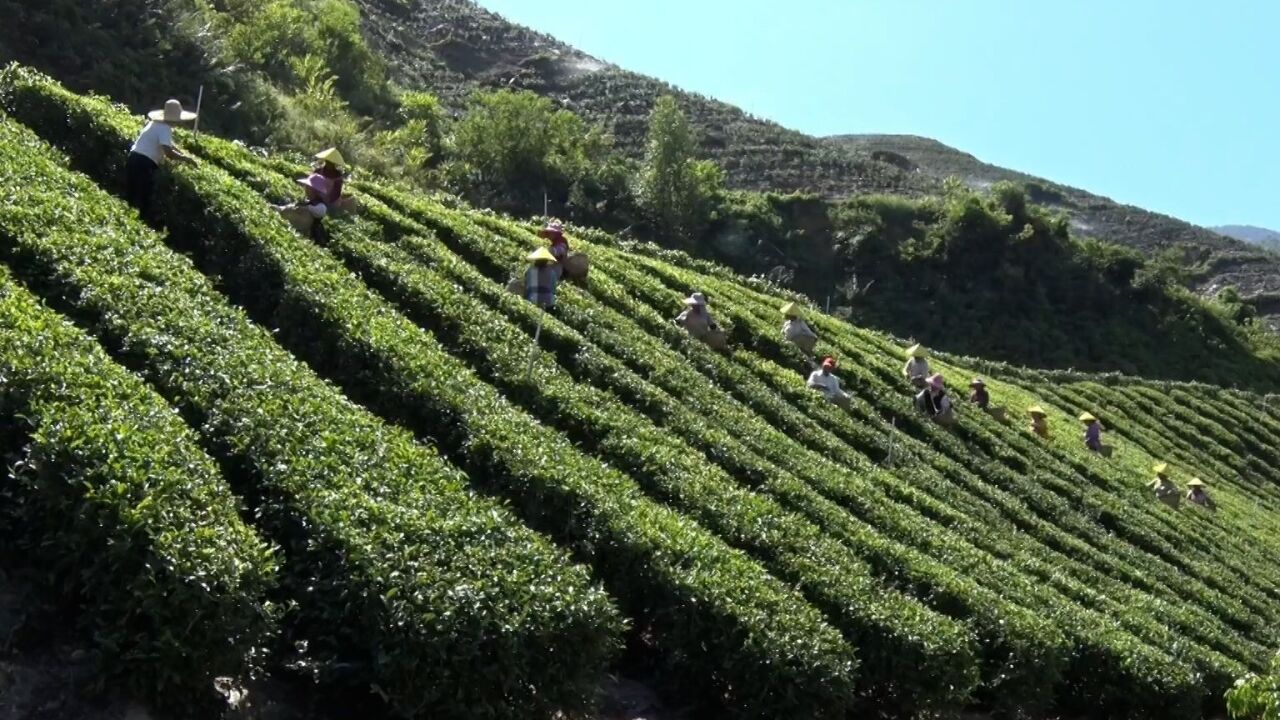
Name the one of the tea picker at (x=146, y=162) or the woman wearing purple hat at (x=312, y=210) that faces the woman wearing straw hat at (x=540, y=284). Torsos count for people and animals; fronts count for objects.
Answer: the tea picker

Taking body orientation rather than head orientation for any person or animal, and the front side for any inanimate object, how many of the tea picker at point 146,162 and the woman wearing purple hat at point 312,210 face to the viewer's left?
1

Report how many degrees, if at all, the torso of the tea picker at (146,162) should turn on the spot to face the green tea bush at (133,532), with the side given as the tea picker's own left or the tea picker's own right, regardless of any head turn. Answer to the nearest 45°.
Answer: approximately 90° to the tea picker's own right

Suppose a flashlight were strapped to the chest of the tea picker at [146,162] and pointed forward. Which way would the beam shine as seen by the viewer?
to the viewer's right

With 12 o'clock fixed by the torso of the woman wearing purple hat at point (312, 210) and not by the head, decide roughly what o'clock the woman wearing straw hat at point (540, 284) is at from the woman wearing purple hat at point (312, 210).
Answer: the woman wearing straw hat at point (540, 284) is roughly at 6 o'clock from the woman wearing purple hat at point (312, 210).

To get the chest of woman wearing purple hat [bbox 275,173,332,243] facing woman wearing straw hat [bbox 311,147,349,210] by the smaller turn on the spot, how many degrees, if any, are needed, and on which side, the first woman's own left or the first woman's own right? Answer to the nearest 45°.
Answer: approximately 90° to the first woman's own right

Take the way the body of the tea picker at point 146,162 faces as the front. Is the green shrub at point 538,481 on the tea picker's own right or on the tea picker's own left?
on the tea picker's own right

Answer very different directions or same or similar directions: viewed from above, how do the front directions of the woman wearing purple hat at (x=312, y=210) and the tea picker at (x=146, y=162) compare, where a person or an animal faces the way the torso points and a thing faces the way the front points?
very different directions

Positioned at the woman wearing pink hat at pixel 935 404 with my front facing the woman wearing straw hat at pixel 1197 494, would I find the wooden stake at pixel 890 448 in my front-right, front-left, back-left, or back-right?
back-right

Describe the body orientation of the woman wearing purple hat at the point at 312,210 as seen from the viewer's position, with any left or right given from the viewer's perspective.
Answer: facing to the left of the viewer

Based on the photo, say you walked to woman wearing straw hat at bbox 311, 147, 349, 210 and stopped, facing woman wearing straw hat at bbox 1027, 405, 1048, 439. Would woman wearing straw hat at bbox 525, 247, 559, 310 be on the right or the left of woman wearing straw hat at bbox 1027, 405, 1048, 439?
right
